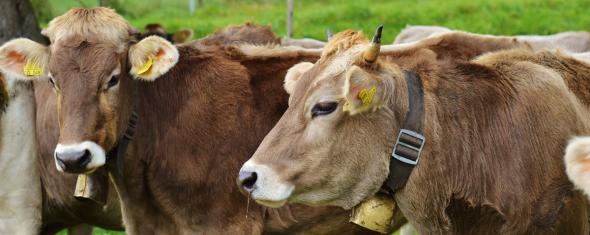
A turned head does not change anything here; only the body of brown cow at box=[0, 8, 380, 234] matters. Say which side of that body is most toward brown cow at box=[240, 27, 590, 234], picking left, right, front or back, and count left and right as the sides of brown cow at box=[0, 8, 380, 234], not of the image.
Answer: left

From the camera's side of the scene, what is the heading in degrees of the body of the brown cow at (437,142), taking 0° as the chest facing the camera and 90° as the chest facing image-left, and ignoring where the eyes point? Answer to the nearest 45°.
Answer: approximately 45°

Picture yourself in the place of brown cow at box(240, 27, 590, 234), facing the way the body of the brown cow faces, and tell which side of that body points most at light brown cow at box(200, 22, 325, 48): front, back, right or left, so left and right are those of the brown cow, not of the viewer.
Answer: right

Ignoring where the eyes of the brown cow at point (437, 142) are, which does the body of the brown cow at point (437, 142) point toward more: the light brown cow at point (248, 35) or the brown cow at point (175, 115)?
the brown cow
